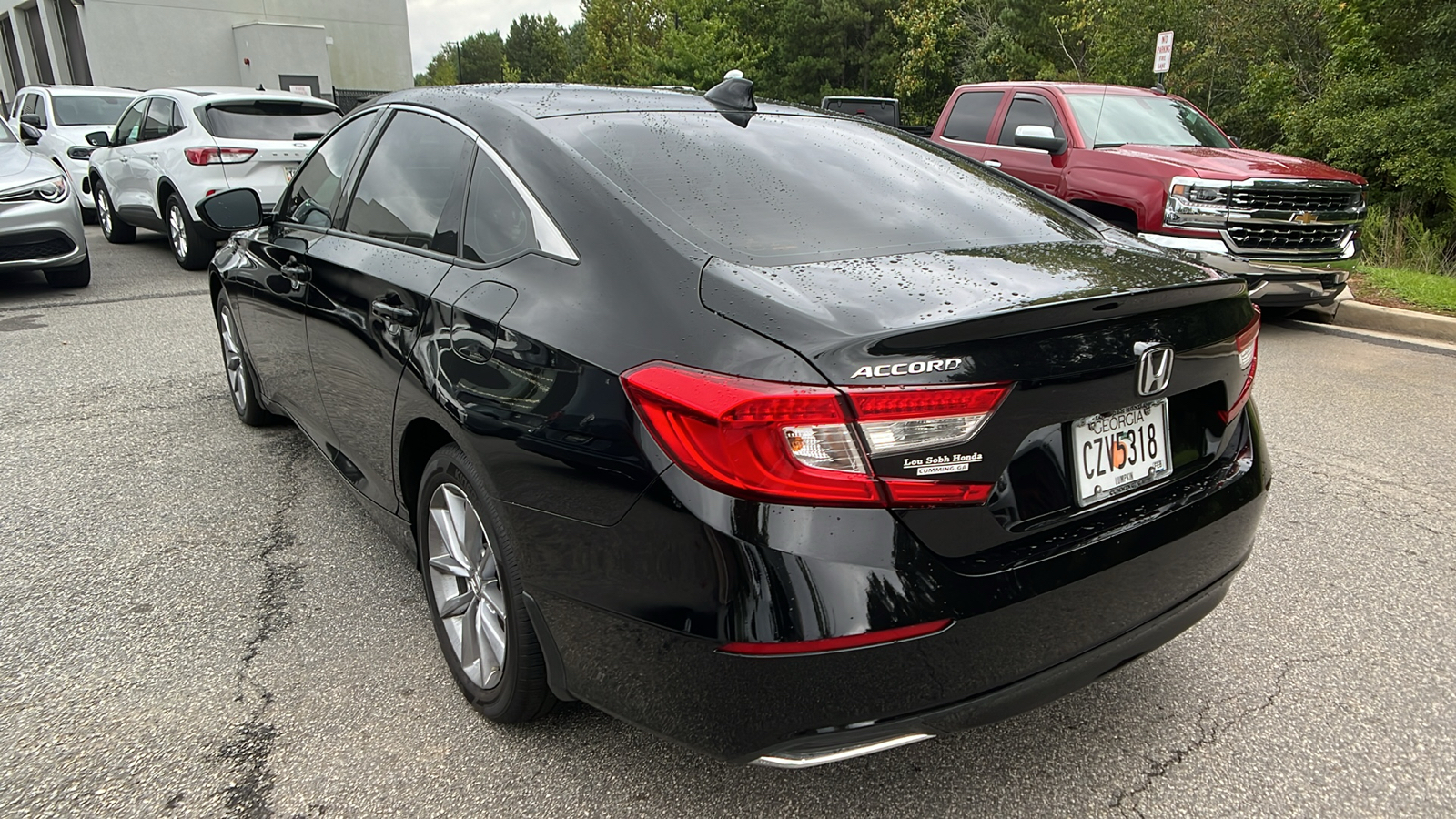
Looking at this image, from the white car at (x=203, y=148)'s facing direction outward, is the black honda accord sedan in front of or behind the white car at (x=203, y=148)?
behind

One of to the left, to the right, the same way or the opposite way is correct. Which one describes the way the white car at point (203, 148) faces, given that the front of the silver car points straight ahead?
the opposite way

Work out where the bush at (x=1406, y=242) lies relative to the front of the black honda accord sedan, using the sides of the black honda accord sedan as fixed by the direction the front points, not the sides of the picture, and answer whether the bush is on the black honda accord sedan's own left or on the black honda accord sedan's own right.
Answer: on the black honda accord sedan's own right

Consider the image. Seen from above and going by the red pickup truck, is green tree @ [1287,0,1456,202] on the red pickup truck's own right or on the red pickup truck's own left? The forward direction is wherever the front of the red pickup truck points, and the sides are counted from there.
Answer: on the red pickup truck's own left

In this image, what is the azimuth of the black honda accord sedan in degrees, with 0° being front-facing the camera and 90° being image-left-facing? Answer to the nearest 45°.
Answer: approximately 135°

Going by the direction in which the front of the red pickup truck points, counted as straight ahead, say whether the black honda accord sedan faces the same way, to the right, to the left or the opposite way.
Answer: the opposite way

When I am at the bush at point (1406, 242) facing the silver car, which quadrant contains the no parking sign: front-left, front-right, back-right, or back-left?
front-right

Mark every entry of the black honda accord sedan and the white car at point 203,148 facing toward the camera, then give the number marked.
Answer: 0

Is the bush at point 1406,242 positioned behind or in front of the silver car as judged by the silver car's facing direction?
in front

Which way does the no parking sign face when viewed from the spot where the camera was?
facing the viewer and to the left of the viewer

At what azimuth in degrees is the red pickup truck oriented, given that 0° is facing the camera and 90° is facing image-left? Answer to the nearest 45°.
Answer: approximately 315°

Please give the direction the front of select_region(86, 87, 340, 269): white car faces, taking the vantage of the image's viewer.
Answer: facing away from the viewer and to the left of the viewer

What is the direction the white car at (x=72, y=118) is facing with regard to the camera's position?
facing the viewer and to the right of the viewer

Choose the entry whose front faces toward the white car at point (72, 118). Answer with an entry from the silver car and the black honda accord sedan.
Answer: the black honda accord sedan
